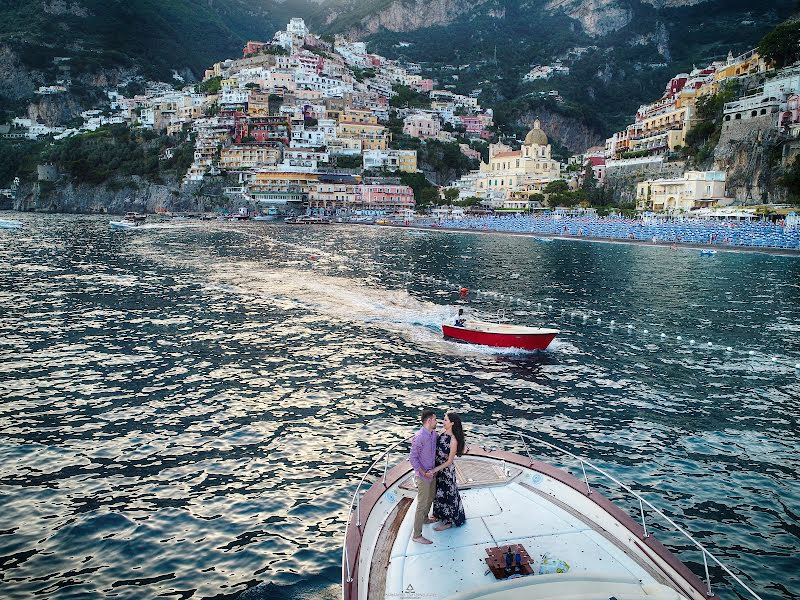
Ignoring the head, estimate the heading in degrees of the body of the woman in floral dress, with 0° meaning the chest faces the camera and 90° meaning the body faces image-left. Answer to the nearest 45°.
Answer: approximately 90°
